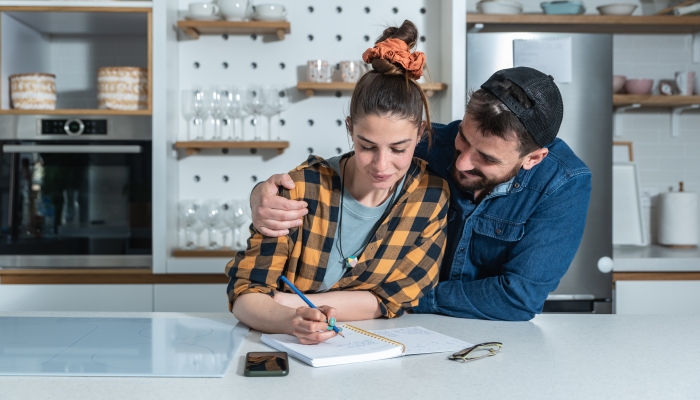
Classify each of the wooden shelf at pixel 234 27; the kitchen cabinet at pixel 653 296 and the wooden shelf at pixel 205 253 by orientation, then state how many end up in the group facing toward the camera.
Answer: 3

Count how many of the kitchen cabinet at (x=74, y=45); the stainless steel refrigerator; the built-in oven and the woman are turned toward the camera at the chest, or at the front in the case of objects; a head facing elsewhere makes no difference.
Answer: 4

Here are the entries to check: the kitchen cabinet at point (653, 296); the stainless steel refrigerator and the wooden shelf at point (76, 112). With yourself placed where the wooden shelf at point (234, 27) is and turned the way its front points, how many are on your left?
2

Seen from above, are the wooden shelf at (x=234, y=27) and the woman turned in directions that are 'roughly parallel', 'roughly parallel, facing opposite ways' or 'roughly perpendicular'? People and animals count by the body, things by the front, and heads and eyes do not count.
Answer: roughly parallel

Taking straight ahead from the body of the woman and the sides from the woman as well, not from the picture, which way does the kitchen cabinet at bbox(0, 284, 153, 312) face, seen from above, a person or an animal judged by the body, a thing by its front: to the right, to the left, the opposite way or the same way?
the same way

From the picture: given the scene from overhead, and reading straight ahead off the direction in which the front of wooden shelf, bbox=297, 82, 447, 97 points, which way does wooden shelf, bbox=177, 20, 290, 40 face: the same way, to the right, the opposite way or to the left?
the same way

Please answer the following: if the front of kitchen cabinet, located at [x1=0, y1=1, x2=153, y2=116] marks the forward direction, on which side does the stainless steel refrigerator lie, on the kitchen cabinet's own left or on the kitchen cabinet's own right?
on the kitchen cabinet's own left

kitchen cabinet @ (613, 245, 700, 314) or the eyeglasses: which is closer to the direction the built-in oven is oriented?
the eyeglasses

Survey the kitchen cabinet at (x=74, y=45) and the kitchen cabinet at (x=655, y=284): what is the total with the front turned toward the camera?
2

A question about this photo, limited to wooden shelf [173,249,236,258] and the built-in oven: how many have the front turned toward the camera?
2

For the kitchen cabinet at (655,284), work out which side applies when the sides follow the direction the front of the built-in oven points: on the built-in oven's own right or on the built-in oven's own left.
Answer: on the built-in oven's own left

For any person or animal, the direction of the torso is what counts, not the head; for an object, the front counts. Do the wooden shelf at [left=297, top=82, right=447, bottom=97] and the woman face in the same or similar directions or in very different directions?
same or similar directions

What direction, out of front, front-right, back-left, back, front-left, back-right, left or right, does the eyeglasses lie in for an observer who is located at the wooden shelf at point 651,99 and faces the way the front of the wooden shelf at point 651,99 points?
front

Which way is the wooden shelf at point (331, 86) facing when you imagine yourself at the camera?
facing the viewer

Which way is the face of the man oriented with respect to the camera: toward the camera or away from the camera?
toward the camera

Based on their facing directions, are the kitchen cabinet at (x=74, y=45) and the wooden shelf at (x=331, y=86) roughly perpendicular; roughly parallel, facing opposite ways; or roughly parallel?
roughly parallel

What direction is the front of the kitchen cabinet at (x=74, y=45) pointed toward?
toward the camera
